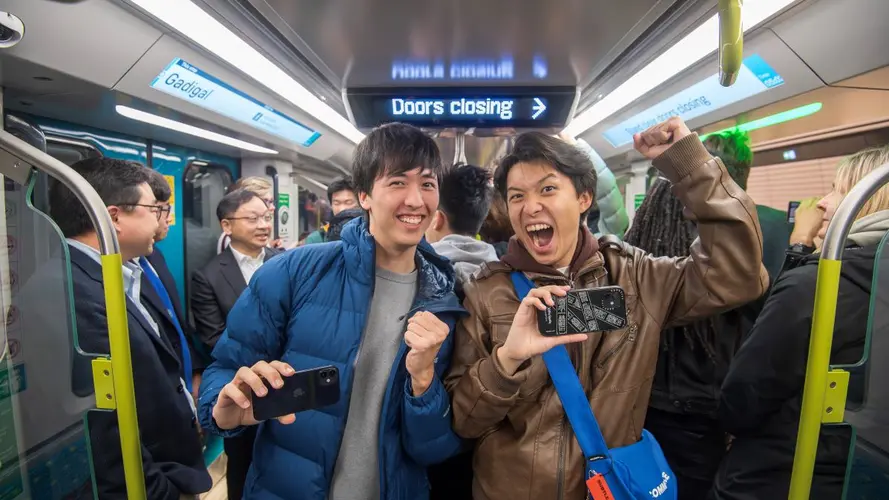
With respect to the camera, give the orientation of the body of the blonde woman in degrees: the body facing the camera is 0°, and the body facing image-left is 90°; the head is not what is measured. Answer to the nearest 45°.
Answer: approximately 90°

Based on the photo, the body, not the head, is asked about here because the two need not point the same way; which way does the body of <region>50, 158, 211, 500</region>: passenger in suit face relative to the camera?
to the viewer's right

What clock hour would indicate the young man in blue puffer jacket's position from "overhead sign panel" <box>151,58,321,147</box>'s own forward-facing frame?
The young man in blue puffer jacket is roughly at 1 o'clock from the overhead sign panel.

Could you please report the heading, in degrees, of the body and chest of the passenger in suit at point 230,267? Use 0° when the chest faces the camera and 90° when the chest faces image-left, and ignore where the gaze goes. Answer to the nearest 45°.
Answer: approximately 315°

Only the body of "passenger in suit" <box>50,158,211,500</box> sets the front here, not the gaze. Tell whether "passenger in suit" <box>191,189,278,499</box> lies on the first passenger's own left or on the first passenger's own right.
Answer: on the first passenger's own left

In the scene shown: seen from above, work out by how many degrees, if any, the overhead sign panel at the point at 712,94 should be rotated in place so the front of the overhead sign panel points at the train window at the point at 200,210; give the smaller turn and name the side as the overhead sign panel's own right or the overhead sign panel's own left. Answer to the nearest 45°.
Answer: approximately 45° to the overhead sign panel's own right

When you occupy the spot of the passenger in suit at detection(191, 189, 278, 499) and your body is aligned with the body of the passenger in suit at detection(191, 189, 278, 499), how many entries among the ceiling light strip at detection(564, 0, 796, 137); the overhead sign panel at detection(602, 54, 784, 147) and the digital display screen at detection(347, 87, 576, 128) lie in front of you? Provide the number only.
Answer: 3

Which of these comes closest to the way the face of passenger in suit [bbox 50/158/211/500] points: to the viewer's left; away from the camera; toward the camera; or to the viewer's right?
to the viewer's right
